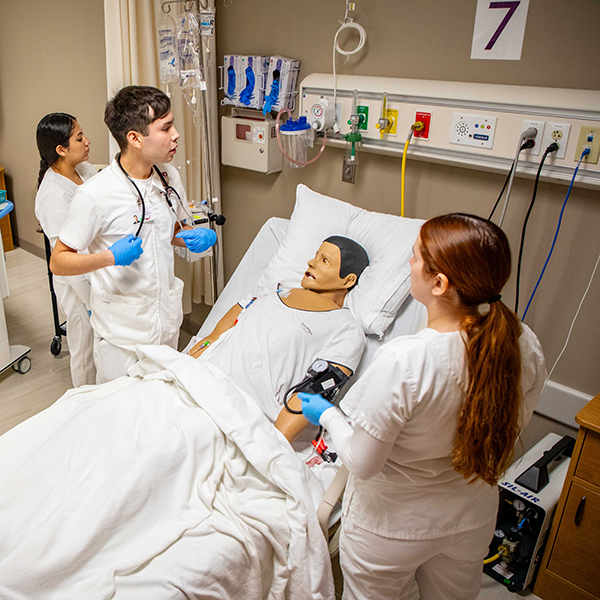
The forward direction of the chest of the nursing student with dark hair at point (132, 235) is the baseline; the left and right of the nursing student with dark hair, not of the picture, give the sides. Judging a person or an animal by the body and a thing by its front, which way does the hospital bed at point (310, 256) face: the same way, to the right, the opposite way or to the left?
to the right

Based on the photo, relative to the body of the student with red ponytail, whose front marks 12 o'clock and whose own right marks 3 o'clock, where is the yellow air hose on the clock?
The yellow air hose is roughly at 1 o'clock from the student with red ponytail.

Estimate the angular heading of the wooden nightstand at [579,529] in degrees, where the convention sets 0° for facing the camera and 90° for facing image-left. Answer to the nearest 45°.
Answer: approximately 45°

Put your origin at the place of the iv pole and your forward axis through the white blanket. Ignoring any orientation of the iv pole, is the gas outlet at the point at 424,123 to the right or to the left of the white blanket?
left

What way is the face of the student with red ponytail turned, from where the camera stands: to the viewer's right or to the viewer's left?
to the viewer's left

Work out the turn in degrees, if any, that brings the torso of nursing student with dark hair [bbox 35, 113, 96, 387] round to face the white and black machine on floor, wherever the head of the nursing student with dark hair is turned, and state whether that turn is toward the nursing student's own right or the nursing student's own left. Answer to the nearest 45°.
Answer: approximately 45° to the nursing student's own right

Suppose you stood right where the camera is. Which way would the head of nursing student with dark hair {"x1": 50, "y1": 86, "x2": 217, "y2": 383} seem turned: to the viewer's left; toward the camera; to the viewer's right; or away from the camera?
to the viewer's right

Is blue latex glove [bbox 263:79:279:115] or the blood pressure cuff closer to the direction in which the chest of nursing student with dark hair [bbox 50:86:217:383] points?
the blood pressure cuff

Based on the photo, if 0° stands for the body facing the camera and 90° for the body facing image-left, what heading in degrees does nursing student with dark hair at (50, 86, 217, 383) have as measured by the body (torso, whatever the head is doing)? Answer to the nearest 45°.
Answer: approximately 315°

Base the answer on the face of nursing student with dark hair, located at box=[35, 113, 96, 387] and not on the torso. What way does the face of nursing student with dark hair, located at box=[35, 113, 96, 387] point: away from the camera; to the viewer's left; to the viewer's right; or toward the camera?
to the viewer's right

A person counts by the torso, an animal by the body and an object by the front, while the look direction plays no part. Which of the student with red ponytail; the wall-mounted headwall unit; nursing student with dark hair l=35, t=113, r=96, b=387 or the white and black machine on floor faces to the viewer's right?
the nursing student with dark hair
